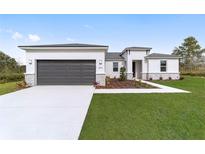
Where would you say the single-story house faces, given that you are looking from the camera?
facing the viewer

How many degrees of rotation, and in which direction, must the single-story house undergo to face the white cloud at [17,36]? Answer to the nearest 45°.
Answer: approximately 135° to its right

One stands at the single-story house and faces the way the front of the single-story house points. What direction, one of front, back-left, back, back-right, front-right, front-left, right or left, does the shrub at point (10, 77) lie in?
back-right

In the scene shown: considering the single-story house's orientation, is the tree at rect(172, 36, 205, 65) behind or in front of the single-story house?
behind

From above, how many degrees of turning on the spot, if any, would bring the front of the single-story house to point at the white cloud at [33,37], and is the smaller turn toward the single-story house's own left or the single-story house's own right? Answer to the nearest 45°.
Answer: approximately 135° to the single-story house's own right
